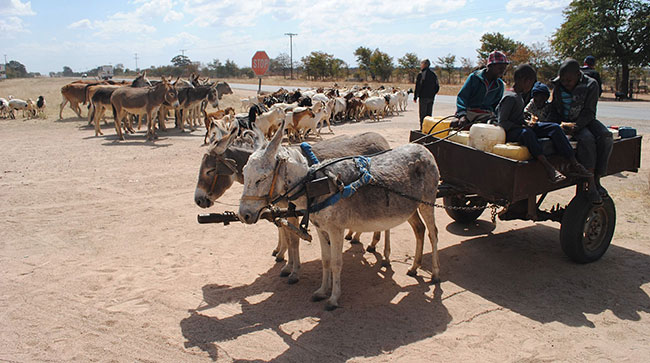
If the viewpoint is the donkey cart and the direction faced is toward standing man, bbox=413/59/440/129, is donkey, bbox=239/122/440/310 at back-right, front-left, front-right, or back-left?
back-left

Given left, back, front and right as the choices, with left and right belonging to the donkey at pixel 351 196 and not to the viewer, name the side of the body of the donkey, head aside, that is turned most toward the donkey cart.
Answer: back

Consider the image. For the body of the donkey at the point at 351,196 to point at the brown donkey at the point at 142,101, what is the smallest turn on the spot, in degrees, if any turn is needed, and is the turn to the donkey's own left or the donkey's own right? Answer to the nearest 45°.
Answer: approximately 90° to the donkey's own right

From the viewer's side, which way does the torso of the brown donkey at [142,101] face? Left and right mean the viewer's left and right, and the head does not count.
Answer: facing to the right of the viewer

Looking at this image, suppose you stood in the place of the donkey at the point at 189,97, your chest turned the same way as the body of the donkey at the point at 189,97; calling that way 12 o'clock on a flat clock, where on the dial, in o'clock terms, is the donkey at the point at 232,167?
the donkey at the point at 232,167 is roughly at 3 o'clock from the donkey at the point at 189,97.

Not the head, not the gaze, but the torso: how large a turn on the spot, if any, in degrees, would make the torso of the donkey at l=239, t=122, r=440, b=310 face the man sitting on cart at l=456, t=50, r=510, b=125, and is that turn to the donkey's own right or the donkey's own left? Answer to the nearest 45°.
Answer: approximately 180°

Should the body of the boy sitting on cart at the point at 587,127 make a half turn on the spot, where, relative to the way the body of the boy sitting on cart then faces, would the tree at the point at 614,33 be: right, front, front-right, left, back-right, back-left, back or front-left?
front

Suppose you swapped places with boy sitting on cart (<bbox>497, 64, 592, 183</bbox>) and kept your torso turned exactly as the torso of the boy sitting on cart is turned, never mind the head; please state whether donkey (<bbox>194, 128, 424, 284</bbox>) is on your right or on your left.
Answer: on your right

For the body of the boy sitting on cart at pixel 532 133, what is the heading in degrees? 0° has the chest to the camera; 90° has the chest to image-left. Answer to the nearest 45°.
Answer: approximately 315°

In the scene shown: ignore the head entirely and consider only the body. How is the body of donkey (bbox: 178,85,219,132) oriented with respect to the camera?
to the viewer's right

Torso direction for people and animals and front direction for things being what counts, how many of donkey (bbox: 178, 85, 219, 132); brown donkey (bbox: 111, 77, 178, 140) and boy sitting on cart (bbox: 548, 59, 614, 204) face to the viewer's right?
2
